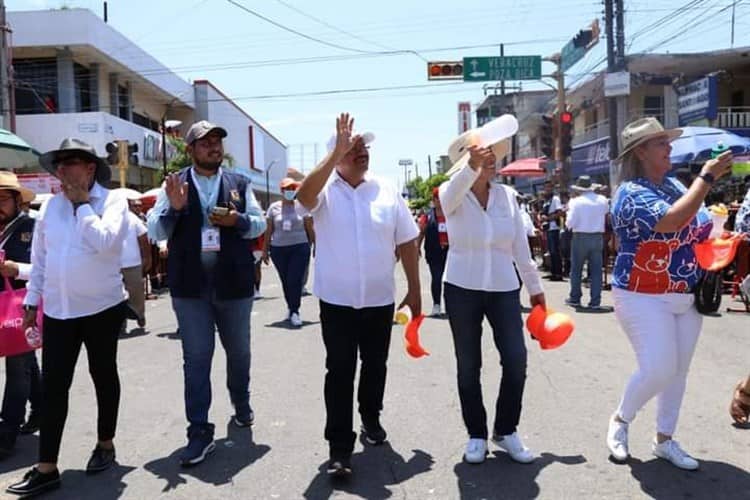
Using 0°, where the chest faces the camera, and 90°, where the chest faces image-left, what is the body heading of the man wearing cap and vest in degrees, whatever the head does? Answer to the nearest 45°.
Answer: approximately 0°

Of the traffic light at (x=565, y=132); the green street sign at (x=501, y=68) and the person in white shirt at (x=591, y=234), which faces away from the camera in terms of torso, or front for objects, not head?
the person in white shirt

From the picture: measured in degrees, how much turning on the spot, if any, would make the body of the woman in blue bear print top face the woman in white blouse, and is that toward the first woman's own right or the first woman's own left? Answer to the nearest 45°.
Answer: approximately 135° to the first woman's own right

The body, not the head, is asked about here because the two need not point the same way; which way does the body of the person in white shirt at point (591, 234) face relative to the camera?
away from the camera

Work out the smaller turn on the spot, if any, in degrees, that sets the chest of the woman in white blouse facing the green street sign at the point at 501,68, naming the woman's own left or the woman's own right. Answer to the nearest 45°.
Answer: approximately 180°

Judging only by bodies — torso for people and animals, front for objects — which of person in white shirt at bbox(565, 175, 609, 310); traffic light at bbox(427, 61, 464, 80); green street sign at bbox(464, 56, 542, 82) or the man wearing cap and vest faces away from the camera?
the person in white shirt

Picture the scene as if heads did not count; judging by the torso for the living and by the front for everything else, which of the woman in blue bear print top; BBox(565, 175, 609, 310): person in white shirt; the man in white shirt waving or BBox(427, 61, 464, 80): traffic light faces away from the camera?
the person in white shirt

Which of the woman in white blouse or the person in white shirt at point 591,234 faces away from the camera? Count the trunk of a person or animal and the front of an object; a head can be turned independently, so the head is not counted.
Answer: the person in white shirt
